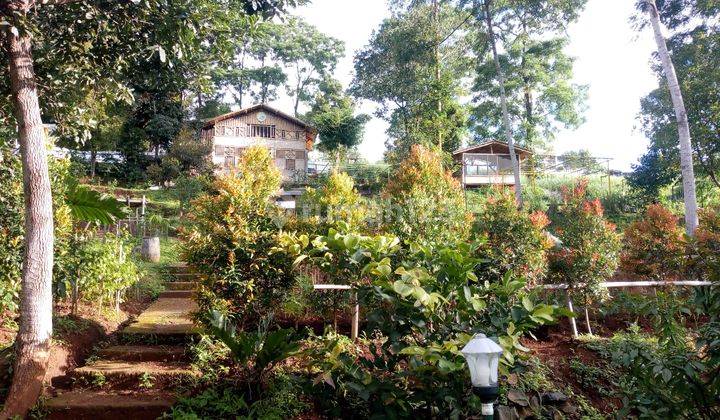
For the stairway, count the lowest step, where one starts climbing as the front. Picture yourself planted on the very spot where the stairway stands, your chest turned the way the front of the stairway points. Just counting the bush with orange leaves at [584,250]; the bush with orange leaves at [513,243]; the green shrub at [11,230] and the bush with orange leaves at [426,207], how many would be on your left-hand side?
3

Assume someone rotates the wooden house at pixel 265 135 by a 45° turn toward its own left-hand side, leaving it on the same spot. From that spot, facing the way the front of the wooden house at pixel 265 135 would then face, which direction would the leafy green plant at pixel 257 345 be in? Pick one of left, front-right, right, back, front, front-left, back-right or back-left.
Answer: front-right

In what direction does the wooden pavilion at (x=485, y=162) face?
toward the camera

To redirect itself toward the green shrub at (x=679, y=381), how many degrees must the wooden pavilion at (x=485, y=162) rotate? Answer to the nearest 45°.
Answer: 0° — it already faces it

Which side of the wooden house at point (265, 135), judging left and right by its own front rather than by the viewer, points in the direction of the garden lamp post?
front

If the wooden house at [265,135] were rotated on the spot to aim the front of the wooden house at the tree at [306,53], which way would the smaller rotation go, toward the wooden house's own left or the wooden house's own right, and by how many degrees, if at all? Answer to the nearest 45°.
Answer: approximately 135° to the wooden house's own left

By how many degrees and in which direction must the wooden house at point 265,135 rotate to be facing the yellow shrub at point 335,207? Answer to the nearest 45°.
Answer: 0° — it already faces it

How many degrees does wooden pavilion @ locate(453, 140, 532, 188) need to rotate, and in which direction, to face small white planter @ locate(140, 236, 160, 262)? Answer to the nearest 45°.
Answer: approximately 45° to its right

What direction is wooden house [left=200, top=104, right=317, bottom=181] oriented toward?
toward the camera

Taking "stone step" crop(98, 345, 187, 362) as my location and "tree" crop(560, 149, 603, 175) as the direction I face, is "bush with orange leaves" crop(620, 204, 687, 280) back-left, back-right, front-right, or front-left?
front-right

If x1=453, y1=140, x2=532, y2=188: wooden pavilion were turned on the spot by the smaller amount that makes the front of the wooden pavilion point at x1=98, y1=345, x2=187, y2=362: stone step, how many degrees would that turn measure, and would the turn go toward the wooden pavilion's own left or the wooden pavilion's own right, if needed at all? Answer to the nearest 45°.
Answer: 0° — it already faces it

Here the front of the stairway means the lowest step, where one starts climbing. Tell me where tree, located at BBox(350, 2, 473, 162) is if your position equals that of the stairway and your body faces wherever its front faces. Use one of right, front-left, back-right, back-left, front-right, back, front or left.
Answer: back-left

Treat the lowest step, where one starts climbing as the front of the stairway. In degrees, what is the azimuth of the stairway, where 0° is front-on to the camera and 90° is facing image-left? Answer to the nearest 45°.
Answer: approximately 0°

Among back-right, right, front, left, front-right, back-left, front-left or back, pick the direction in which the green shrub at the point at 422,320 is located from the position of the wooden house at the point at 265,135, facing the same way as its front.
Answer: front
